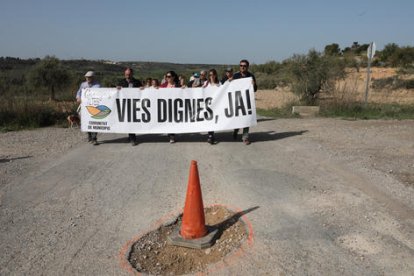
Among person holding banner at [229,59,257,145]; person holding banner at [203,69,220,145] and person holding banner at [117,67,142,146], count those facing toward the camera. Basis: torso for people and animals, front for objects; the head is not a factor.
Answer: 3

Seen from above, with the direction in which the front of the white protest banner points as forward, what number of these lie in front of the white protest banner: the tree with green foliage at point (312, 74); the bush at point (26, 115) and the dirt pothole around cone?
1

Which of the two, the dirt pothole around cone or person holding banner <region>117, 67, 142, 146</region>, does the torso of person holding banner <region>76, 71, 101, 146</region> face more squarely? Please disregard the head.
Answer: the dirt pothole around cone

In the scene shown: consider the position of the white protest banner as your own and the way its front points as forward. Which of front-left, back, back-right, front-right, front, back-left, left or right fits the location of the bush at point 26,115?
back-right

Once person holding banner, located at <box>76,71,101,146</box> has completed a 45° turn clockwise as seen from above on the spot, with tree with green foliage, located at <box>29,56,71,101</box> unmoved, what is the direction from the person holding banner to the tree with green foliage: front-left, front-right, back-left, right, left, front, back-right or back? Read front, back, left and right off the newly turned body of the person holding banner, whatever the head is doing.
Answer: back-right

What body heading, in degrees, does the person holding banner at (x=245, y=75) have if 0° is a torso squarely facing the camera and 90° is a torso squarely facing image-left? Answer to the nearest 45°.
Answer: approximately 0°

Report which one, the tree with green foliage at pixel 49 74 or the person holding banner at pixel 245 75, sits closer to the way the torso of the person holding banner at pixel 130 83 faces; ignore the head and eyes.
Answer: the person holding banner

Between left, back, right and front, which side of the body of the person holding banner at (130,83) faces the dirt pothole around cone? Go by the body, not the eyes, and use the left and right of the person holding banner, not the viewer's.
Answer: front

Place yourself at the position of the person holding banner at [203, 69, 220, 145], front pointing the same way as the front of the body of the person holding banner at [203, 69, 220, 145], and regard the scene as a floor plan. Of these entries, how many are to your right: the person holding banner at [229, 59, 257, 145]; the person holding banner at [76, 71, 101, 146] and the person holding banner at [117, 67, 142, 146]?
2

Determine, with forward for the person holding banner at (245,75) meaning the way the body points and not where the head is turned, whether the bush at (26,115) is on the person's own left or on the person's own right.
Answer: on the person's own right

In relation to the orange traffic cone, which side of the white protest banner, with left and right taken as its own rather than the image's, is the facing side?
front

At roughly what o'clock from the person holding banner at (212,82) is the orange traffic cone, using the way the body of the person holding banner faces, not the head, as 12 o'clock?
The orange traffic cone is roughly at 12 o'clock from the person holding banner.
